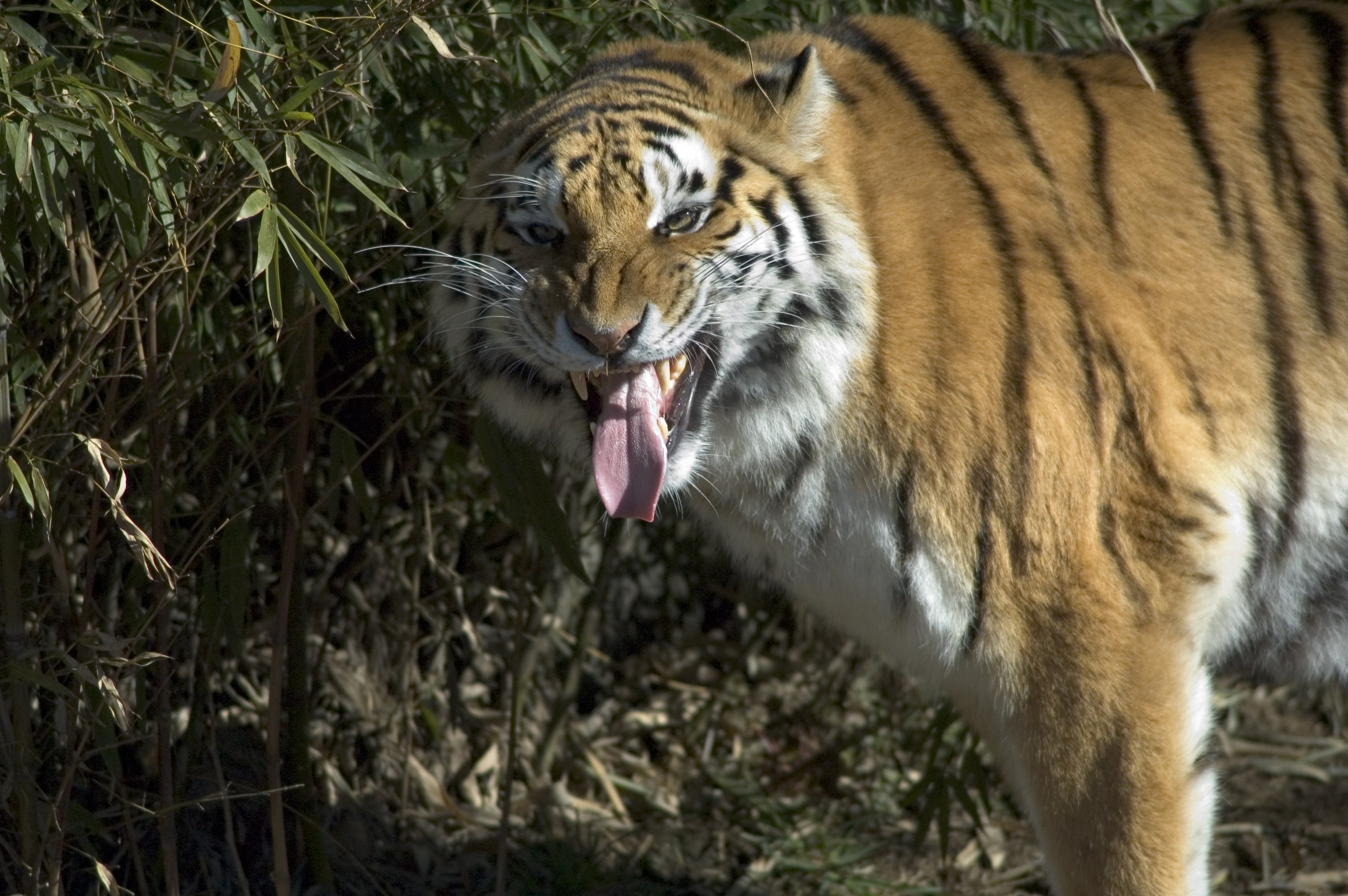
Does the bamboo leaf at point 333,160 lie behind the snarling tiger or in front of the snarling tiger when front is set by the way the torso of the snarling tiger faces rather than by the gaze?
in front

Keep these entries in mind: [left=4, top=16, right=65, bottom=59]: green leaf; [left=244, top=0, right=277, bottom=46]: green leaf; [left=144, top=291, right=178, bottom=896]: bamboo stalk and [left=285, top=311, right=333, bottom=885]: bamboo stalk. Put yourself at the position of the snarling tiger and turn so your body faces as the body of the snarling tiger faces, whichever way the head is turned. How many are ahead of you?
4

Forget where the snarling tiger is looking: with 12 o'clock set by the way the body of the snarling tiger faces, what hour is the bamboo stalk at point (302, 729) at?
The bamboo stalk is roughly at 12 o'clock from the snarling tiger.

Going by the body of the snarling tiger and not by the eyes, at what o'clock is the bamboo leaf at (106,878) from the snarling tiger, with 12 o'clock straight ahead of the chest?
The bamboo leaf is roughly at 11 o'clock from the snarling tiger.

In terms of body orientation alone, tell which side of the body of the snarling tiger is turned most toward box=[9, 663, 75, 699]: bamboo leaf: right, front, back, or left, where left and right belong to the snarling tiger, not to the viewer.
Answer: front

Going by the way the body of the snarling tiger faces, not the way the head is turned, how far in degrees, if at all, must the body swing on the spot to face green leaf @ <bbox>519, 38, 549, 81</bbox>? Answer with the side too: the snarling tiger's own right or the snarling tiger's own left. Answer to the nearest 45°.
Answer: approximately 45° to the snarling tiger's own right

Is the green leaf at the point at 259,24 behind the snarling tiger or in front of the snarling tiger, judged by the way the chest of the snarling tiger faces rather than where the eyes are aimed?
in front

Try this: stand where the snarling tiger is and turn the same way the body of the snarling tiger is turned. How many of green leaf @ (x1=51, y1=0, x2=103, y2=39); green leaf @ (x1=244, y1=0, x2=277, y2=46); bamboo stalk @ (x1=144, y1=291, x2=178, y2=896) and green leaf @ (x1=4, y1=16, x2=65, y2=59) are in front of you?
4

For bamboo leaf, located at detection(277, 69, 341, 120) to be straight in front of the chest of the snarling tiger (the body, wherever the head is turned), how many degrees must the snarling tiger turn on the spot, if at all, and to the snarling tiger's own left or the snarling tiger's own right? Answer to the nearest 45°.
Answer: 0° — it already faces it

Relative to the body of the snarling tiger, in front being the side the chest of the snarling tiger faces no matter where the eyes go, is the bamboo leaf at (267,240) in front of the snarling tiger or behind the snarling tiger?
in front

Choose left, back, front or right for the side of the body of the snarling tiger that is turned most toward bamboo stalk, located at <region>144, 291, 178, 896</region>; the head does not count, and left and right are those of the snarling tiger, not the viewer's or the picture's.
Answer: front

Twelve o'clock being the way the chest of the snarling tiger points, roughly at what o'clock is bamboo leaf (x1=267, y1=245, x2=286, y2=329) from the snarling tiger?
The bamboo leaf is roughly at 1 o'clock from the snarling tiger.

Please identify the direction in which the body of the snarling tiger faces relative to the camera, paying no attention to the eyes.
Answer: to the viewer's left
